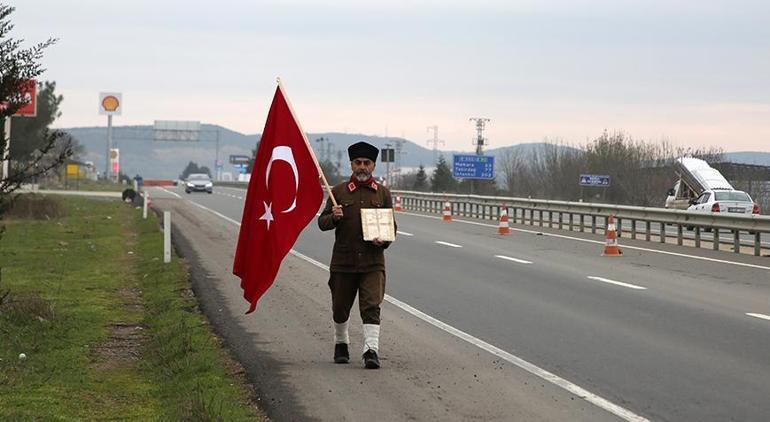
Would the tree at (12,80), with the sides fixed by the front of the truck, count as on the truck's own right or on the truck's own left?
on the truck's own left

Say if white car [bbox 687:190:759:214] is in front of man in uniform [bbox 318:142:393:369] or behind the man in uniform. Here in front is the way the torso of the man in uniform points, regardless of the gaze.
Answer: behind

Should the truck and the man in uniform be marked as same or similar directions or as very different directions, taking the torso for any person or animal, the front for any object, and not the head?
very different directions

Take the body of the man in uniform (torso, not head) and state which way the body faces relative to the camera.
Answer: toward the camera

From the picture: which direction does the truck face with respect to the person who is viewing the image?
facing away from the viewer and to the left of the viewer

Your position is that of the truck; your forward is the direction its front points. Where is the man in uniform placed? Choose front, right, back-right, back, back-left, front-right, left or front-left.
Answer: back-left

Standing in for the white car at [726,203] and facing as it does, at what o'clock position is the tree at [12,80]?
The tree is roughly at 8 o'clock from the white car.

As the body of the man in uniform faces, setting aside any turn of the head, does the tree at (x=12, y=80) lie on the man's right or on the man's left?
on the man's right

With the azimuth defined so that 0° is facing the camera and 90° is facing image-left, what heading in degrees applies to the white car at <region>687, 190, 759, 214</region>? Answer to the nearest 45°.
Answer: approximately 135°

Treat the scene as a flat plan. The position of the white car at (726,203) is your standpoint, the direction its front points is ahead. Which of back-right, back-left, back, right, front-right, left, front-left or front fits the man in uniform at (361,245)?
back-left

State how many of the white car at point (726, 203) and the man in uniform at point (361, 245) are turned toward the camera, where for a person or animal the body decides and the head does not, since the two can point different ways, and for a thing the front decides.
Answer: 1

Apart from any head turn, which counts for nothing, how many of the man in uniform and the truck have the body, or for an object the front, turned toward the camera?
1
